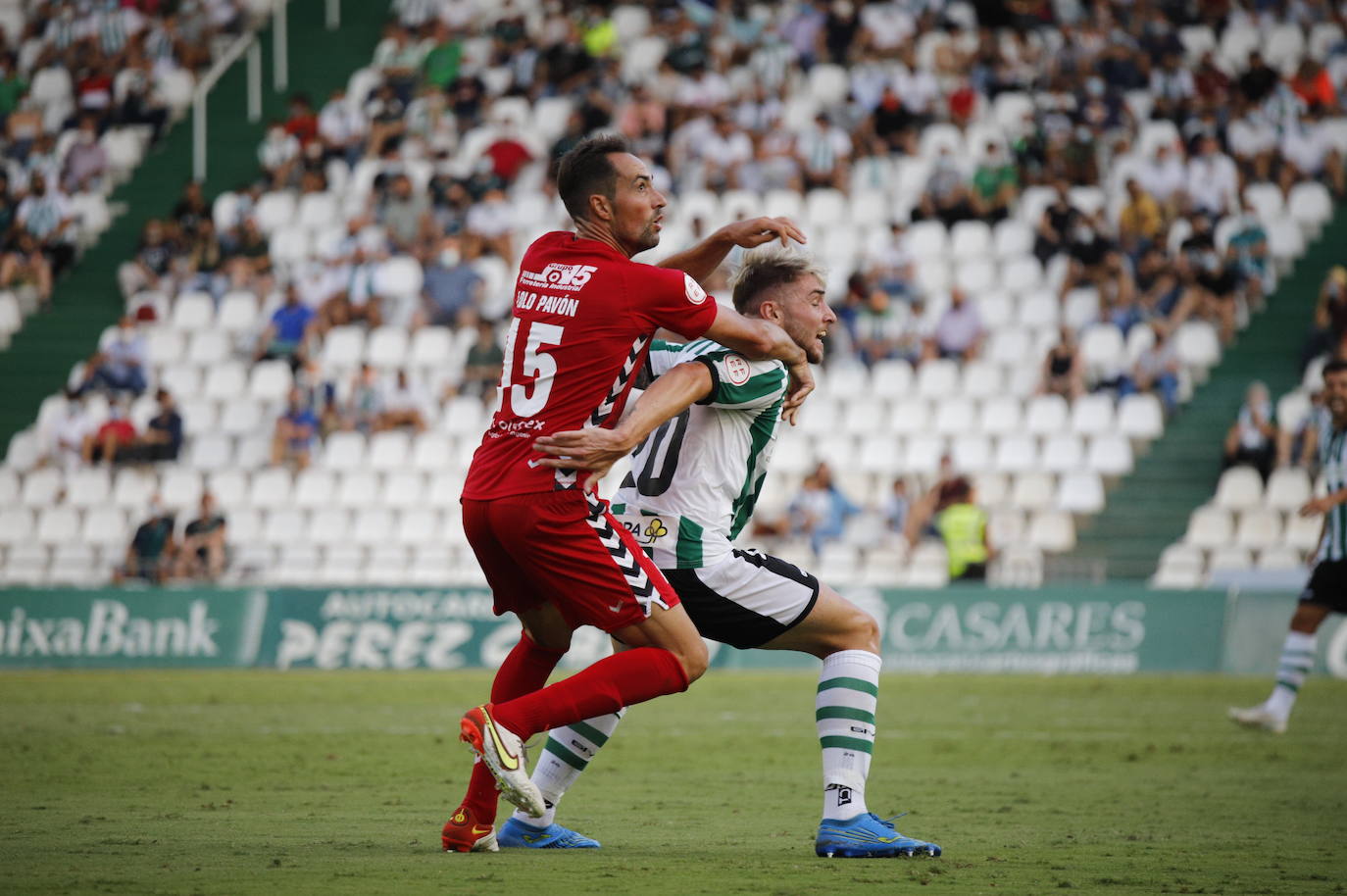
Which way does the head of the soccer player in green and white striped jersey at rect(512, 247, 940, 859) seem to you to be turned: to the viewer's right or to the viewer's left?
to the viewer's right

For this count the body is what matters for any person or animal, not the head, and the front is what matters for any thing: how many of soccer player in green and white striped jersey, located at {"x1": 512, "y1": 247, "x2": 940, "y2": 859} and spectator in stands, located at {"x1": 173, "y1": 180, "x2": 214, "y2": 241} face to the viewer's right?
1

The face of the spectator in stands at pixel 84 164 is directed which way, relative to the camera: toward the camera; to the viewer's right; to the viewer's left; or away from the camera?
toward the camera

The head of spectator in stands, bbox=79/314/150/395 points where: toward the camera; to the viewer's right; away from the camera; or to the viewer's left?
toward the camera

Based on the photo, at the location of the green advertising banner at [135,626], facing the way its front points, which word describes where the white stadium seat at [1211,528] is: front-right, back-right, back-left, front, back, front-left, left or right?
left

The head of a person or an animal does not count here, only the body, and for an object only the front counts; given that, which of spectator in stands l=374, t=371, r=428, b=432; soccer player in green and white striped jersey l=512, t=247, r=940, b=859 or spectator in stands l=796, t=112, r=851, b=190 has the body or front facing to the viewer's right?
the soccer player in green and white striped jersey

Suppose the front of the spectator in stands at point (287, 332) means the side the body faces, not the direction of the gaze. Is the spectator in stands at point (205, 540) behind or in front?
in front

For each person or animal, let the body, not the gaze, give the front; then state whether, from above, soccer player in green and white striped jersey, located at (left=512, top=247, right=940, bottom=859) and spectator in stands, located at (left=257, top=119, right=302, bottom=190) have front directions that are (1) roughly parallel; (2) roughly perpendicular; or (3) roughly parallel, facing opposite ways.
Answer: roughly perpendicular

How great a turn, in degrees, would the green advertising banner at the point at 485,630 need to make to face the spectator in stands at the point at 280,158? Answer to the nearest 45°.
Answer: approximately 135° to its right

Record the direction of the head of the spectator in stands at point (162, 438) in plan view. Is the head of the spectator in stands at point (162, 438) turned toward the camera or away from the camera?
toward the camera

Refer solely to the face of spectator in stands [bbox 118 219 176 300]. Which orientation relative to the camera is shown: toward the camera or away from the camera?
toward the camera

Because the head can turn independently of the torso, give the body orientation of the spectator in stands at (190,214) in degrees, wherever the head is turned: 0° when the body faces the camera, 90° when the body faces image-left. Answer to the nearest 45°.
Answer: approximately 0°

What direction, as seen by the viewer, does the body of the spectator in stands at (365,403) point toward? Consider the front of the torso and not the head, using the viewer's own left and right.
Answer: facing the viewer

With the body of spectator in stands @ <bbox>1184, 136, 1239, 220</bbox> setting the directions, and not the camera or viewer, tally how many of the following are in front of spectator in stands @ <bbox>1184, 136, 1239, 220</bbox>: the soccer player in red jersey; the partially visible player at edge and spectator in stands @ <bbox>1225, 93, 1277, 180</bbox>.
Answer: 2

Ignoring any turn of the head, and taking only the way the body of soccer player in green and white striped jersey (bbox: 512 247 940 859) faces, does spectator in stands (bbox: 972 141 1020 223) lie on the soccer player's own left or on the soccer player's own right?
on the soccer player's own left

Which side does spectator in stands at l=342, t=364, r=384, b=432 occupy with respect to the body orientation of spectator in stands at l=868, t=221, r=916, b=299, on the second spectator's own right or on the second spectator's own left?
on the second spectator's own right

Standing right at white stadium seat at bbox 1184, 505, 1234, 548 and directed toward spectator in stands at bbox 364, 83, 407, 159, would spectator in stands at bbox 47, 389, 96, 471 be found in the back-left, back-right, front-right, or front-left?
front-left

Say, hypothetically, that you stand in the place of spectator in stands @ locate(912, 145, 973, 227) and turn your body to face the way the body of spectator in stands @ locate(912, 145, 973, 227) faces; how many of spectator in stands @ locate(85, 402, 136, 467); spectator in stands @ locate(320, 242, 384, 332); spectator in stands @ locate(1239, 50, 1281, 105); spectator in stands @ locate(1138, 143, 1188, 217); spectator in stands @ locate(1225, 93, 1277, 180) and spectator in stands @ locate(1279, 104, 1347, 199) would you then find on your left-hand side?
4

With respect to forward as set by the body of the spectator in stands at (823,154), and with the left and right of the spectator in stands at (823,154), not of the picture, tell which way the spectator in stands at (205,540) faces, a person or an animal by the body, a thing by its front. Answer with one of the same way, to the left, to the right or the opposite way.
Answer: the same way

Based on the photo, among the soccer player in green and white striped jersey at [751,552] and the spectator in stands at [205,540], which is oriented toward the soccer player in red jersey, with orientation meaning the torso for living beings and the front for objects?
the spectator in stands
